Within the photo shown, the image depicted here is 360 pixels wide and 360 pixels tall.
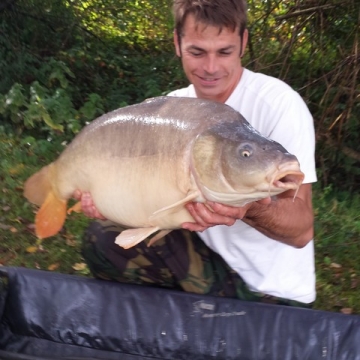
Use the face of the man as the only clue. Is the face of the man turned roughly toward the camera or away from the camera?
toward the camera

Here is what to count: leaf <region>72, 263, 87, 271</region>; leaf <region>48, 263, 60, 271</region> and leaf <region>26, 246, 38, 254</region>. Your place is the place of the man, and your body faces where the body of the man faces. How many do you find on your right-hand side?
3

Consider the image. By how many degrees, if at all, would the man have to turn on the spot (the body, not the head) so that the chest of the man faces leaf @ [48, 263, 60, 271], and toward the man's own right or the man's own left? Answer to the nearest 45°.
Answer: approximately 90° to the man's own right

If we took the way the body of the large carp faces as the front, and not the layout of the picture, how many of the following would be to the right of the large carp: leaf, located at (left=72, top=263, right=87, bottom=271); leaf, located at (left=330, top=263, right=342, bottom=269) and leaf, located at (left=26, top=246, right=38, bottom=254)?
0

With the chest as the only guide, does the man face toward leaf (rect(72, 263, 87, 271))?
no

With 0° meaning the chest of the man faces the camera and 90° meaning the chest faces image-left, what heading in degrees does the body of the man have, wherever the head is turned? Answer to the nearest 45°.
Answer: approximately 45°

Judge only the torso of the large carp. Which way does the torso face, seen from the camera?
to the viewer's right
